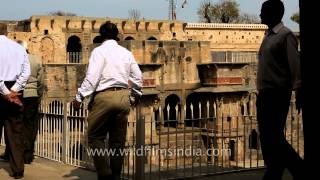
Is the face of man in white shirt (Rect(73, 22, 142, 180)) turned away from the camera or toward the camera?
away from the camera

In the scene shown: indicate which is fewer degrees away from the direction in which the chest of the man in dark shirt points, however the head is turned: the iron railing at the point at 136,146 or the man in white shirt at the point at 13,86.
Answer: the man in white shirt

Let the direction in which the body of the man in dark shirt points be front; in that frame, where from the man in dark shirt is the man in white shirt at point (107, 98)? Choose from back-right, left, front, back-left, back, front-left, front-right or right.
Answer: front-right
